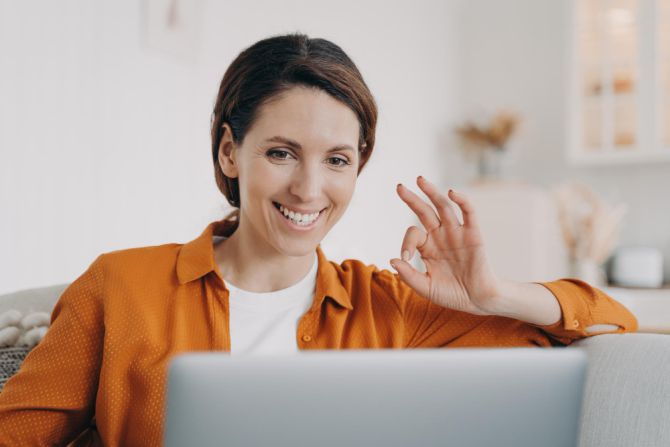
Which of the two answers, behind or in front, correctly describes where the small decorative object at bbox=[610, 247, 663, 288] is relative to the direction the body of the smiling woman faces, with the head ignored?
behind

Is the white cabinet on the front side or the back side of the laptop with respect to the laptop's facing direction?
on the front side

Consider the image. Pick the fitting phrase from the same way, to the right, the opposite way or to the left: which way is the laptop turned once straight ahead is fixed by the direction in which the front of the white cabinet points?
the opposite way

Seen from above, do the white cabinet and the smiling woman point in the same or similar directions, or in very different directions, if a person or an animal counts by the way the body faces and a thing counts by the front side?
same or similar directions

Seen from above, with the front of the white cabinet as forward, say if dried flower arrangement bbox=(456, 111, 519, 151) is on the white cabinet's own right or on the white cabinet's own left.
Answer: on the white cabinet's own right

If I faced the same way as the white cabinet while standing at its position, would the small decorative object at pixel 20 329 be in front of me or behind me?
in front

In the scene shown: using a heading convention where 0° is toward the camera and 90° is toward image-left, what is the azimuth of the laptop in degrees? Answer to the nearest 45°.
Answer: approximately 180°

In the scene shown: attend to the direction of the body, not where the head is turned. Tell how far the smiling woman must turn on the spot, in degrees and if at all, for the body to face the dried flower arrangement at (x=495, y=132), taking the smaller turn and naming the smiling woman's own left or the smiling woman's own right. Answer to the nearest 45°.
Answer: approximately 180°

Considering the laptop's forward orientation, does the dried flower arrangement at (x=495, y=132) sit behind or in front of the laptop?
in front

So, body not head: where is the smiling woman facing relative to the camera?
toward the camera

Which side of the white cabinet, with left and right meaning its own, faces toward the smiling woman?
front

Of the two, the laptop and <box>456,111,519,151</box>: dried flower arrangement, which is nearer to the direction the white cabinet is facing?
the laptop

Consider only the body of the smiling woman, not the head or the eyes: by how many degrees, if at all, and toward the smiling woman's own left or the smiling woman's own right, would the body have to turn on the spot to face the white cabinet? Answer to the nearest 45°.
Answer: approximately 135° to the smiling woman's own left
